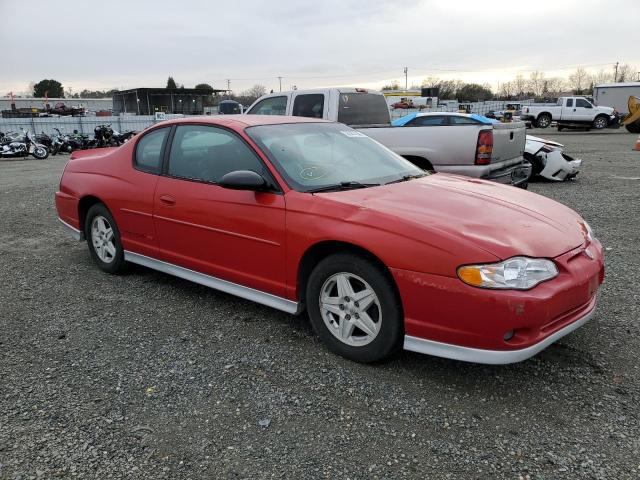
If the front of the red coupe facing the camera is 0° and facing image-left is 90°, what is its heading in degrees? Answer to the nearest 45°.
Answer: approximately 315°

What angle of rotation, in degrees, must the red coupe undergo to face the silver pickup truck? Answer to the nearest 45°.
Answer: approximately 135° to its left

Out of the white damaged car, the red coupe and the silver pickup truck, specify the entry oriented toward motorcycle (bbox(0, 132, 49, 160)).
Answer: the silver pickup truck

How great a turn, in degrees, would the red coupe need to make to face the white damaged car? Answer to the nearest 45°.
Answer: approximately 90° to its left

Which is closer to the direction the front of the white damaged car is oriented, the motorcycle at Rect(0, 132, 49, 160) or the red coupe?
the red coupe

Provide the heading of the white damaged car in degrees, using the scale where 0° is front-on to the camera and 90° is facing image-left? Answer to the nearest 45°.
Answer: approximately 315°

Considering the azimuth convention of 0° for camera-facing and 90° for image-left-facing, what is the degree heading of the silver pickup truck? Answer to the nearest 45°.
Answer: approximately 135°

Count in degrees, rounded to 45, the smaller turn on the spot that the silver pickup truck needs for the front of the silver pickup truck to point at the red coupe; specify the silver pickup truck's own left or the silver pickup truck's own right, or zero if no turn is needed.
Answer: approximately 135° to the silver pickup truck's own left

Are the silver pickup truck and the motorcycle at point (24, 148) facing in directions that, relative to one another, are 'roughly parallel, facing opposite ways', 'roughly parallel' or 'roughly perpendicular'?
roughly perpendicular

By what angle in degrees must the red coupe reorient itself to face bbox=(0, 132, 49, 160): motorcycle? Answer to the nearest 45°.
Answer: approximately 180°

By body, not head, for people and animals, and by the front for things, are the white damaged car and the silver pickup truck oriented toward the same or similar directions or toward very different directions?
very different directions
